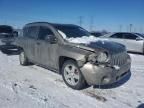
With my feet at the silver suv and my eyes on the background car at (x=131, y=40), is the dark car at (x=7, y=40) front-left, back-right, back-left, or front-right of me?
front-left

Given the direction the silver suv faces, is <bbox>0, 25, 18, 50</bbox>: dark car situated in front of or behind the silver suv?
behind

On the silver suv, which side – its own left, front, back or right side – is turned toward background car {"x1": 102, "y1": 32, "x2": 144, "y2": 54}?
left

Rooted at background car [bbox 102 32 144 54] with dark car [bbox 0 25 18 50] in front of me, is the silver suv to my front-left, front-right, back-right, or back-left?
front-left

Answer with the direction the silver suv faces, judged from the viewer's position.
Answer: facing the viewer and to the right of the viewer

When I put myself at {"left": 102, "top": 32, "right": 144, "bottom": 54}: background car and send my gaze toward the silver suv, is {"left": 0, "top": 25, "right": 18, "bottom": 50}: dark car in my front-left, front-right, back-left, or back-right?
front-right

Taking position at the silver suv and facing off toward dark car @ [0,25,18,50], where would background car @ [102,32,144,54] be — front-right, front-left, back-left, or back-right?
front-right
